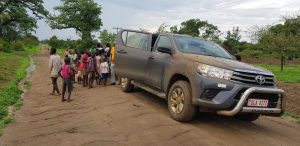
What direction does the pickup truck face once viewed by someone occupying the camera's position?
facing the viewer and to the right of the viewer

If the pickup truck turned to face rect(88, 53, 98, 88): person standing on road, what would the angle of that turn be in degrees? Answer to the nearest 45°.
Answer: approximately 180°

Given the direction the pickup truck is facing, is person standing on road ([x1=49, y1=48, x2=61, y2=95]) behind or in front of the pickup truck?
behind

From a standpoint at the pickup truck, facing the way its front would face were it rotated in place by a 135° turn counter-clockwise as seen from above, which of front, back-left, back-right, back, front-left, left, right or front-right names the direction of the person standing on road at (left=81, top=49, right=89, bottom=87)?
front-left
